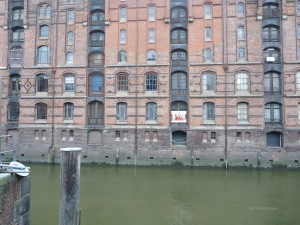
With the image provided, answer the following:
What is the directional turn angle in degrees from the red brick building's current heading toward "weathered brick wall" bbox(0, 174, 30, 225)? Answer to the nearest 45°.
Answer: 0° — it already faces it

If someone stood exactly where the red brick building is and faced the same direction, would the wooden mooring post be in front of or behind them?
in front

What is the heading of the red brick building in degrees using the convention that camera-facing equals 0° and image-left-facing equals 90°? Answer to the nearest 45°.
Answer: approximately 0°
